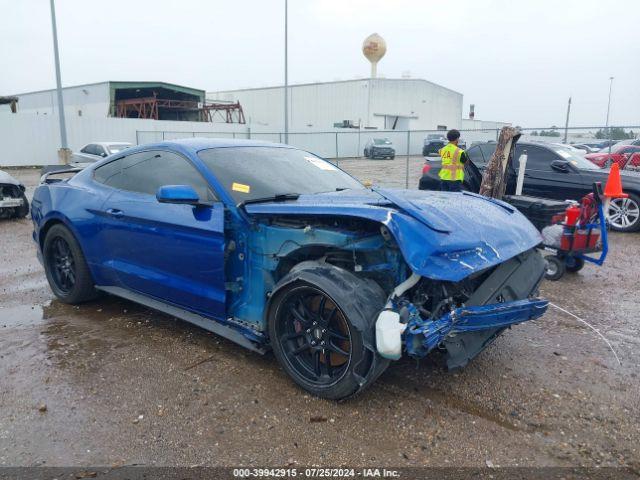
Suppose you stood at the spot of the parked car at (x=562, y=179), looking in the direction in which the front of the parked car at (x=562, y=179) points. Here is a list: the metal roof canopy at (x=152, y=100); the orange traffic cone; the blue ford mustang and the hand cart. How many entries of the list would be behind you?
1

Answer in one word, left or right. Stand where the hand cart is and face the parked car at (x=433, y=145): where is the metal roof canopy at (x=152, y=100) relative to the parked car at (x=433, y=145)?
left

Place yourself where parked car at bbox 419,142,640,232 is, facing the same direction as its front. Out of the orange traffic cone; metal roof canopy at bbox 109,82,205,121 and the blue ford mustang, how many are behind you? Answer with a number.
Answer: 1

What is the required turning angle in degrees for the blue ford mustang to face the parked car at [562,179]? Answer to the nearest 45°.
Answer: approximately 90° to its left

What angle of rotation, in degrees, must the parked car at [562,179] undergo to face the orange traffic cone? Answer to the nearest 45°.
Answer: approximately 45° to its right

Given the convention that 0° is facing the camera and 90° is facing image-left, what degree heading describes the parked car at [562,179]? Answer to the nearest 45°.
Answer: approximately 315°

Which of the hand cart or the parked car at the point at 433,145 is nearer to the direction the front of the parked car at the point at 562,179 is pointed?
the hand cart

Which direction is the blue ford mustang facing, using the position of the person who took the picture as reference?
facing the viewer and to the right of the viewer

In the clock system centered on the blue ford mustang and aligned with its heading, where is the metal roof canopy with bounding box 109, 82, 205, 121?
The metal roof canopy is roughly at 7 o'clock from the blue ford mustang.

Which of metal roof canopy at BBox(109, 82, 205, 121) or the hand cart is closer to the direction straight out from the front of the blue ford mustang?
the hand cart

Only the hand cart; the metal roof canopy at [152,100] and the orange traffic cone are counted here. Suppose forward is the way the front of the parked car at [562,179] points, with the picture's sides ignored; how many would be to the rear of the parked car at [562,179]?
1

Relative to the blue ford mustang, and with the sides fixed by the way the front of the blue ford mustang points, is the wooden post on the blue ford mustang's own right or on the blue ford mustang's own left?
on the blue ford mustang's own left

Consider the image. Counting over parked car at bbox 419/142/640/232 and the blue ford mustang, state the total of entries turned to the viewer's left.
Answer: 0
